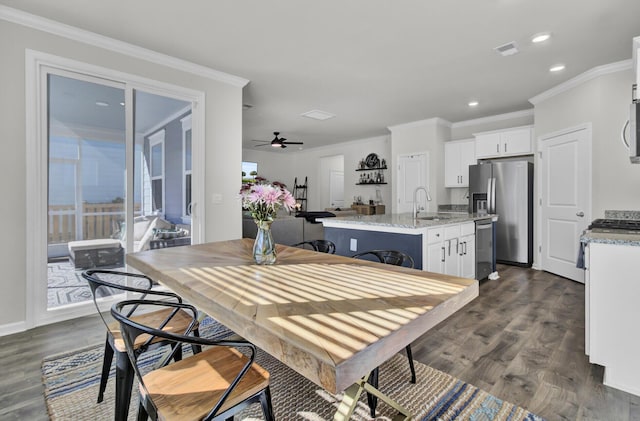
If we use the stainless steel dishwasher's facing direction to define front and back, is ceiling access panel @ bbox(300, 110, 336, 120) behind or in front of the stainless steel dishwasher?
behind

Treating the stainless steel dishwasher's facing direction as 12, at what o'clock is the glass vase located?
The glass vase is roughly at 2 o'clock from the stainless steel dishwasher.

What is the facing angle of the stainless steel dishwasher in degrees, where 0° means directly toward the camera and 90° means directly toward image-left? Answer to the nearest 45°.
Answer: approximately 315°

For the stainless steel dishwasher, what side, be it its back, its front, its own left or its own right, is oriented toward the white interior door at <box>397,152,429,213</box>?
back

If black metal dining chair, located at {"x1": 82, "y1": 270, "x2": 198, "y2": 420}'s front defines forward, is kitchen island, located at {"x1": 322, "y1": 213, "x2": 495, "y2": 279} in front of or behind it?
in front

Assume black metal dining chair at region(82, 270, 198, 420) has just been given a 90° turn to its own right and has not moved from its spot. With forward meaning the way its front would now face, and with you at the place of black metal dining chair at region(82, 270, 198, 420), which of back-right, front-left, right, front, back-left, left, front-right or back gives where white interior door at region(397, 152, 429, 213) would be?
back-left

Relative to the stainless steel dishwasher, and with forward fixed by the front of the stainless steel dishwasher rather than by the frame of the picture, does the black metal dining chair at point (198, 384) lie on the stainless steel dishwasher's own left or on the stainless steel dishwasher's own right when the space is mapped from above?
on the stainless steel dishwasher's own right

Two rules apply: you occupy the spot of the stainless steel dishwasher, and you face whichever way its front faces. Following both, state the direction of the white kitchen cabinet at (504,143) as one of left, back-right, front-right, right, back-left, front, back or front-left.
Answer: back-left

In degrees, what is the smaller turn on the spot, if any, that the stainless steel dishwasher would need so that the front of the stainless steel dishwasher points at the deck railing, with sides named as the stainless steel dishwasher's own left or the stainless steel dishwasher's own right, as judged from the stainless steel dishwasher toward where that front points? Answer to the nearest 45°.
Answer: approximately 90° to the stainless steel dishwasher's own right

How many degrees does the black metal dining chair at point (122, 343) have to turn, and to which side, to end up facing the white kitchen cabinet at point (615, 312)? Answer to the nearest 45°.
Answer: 0° — it already faces it

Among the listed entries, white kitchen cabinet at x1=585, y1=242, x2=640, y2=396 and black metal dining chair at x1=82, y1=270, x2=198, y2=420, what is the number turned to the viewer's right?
1

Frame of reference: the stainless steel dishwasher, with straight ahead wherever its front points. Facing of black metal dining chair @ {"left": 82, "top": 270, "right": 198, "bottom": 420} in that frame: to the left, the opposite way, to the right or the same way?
to the left

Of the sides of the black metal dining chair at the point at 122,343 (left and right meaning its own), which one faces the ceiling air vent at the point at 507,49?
front

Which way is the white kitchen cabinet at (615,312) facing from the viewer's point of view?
to the viewer's left

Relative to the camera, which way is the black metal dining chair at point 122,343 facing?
to the viewer's right

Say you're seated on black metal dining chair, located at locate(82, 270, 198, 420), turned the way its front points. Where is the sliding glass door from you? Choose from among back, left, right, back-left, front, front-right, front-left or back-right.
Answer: left

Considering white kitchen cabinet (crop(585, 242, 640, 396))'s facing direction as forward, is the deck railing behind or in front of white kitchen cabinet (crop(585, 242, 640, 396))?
in front
